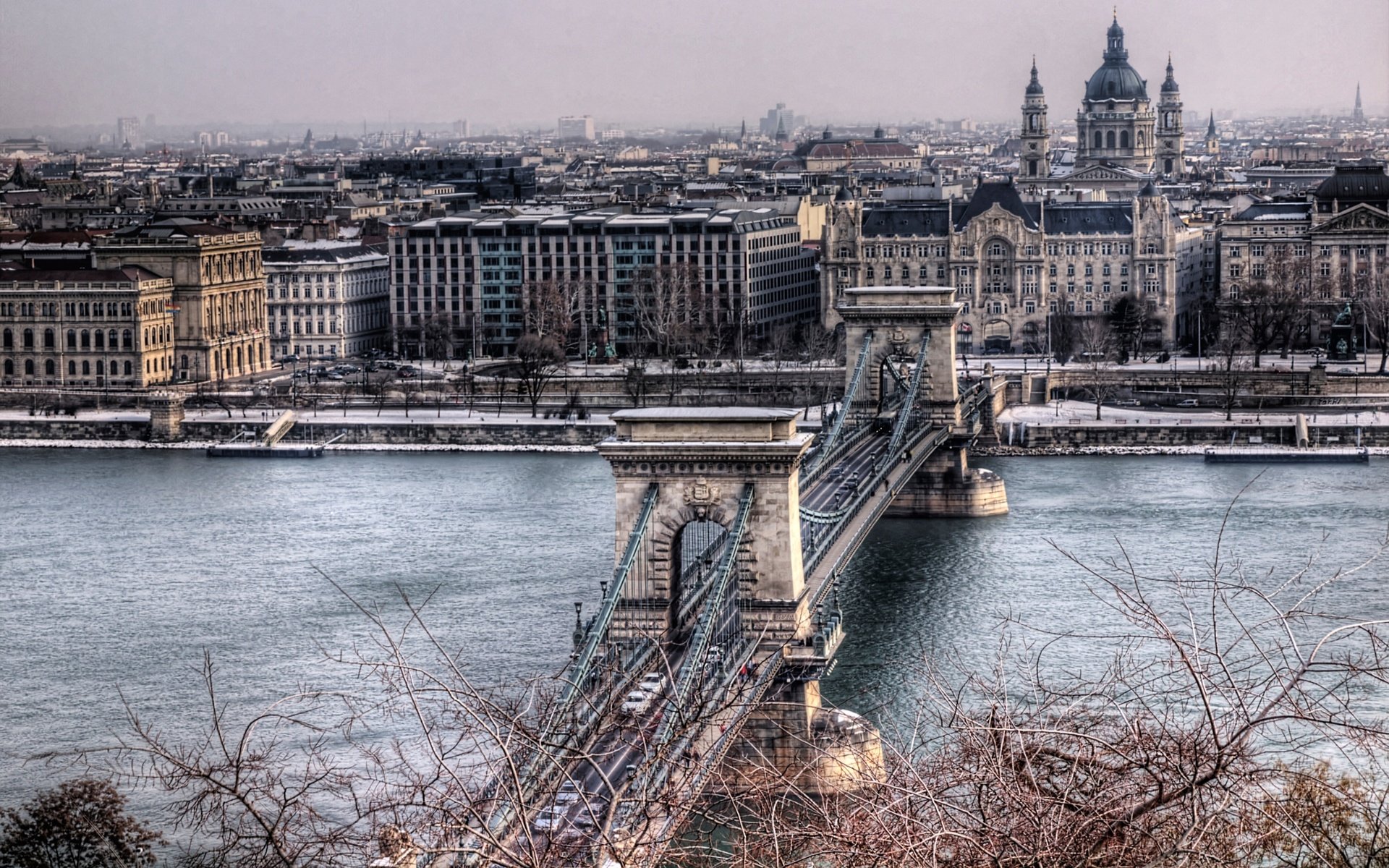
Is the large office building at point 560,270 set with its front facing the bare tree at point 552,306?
yes

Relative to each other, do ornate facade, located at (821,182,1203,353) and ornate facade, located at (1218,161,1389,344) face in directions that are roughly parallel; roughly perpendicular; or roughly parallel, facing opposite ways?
roughly parallel

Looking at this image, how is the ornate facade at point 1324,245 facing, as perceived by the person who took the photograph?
facing the viewer

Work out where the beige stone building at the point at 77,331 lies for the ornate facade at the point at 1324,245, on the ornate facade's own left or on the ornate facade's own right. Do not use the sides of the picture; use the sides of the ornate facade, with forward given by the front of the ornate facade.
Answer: on the ornate facade's own right

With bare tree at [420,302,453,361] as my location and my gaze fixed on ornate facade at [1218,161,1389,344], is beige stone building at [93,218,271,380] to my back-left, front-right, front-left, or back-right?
back-right

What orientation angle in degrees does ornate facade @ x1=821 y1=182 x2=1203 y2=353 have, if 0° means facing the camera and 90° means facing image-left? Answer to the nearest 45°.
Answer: approximately 0°

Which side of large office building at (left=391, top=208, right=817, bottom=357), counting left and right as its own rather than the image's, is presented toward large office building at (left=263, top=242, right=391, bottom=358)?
right

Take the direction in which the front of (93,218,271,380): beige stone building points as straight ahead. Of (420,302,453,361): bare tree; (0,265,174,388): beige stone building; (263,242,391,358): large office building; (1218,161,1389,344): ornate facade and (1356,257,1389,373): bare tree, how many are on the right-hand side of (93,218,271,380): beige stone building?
1

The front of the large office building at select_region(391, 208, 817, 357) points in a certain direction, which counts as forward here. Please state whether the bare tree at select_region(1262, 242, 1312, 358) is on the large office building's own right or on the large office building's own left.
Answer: on the large office building's own left

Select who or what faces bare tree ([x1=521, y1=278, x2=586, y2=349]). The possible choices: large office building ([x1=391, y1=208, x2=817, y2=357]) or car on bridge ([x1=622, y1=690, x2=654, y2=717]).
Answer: the large office building

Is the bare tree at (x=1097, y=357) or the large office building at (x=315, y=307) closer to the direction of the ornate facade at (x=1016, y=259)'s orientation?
the bare tree

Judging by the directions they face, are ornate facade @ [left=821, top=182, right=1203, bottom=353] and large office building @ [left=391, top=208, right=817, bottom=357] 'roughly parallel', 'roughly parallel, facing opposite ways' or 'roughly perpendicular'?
roughly parallel

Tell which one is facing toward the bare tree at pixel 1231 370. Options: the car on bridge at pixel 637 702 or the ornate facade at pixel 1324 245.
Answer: the ornate facade

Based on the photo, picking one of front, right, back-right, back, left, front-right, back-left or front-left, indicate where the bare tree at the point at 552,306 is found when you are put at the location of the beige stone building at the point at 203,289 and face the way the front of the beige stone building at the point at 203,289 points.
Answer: front-left

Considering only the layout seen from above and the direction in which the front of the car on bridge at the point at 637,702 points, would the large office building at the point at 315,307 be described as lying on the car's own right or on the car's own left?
on the car's own right

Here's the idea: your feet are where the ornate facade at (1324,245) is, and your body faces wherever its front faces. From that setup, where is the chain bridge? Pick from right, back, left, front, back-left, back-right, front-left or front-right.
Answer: front

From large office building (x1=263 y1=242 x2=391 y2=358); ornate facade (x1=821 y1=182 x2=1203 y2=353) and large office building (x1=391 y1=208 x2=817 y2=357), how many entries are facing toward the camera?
3

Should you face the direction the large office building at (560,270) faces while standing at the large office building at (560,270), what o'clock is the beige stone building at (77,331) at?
The beige stone building is roughly at 2 o'clock from the large office building.

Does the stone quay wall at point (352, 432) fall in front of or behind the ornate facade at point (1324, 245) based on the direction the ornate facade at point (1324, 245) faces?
in front

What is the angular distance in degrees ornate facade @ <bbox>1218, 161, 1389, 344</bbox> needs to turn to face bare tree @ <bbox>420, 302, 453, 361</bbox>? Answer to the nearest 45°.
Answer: approximately 90° to its right
